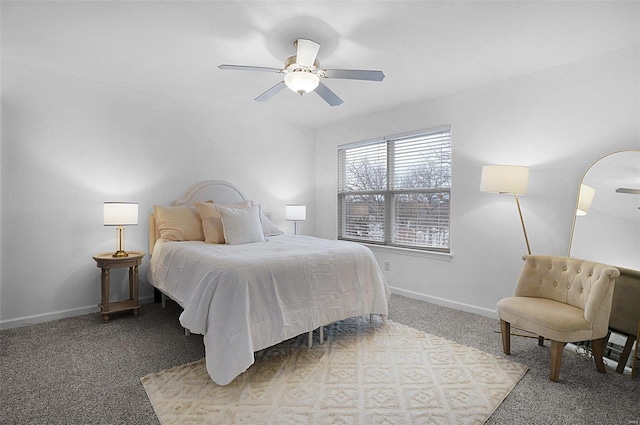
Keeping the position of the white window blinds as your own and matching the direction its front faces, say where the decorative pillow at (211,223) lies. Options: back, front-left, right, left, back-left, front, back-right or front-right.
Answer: front

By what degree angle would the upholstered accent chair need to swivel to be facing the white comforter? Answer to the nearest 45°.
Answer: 0° — it already faces it

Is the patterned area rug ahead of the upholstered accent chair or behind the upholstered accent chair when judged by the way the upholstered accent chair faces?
ahead

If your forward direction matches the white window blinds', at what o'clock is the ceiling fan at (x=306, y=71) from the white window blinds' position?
The ceiling fan is roughly at 11 o'clock from the white window blinds.

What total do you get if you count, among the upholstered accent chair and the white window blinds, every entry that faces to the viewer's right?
0

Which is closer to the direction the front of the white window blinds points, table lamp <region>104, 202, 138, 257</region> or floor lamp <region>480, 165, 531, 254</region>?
the table lamp

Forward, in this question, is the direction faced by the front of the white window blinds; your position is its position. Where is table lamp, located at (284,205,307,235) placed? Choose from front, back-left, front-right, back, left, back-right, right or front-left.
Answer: front-right

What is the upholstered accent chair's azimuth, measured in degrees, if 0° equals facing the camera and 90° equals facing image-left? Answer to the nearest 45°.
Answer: approximately 45°

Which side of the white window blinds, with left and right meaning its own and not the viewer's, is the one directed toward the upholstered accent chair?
left

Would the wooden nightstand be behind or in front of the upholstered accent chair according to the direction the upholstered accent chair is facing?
in front

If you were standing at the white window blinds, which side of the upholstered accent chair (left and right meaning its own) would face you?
right

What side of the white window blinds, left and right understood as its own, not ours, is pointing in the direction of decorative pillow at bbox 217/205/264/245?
front

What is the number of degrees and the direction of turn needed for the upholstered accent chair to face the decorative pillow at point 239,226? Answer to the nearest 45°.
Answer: approximately 45° to its right
